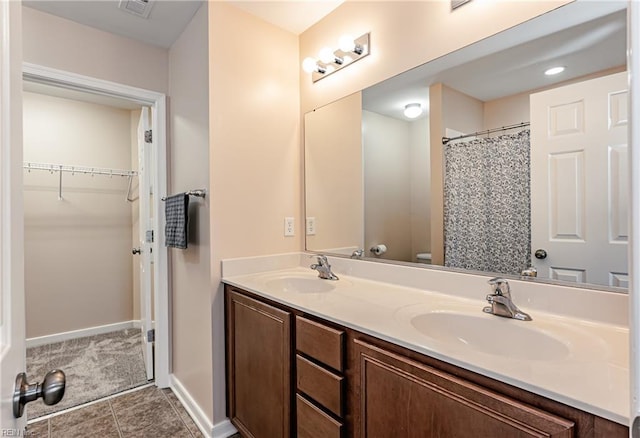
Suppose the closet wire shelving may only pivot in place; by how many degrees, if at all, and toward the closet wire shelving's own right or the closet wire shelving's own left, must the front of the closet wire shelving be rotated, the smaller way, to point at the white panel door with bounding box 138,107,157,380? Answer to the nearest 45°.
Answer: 0° — it already faces it

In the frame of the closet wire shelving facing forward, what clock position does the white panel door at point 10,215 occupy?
The white panel door is roughly at 12 o'clock from the closet wire shelving.

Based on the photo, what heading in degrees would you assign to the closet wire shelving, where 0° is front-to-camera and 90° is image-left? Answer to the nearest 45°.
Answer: approximately 0°

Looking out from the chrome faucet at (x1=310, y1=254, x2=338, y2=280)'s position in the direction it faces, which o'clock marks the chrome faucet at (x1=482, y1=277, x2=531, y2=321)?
the chrome faucet at (x1=482, y1=277, x2=531, y2=321) is roughly at 9 o'clock from the chrome faucet at (x1=310, y1=254, x2=338, y2=280).

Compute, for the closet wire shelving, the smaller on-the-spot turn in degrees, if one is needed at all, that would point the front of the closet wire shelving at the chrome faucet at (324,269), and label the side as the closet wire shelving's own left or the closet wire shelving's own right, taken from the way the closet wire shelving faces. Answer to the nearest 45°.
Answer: approximately 45° to the closet wire shelving's own left

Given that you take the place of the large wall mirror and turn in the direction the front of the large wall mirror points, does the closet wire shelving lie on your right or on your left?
on your right

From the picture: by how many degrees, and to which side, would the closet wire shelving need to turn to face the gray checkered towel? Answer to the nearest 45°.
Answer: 0° — it already faces it

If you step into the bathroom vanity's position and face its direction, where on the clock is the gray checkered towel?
The gray checkered towel is roughly at 2 o'clock from the bathroom vanity.

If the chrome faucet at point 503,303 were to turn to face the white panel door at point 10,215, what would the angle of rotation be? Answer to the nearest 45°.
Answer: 0° — it already faces it

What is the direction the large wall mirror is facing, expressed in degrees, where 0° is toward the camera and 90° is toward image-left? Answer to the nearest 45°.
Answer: approximately 45°
